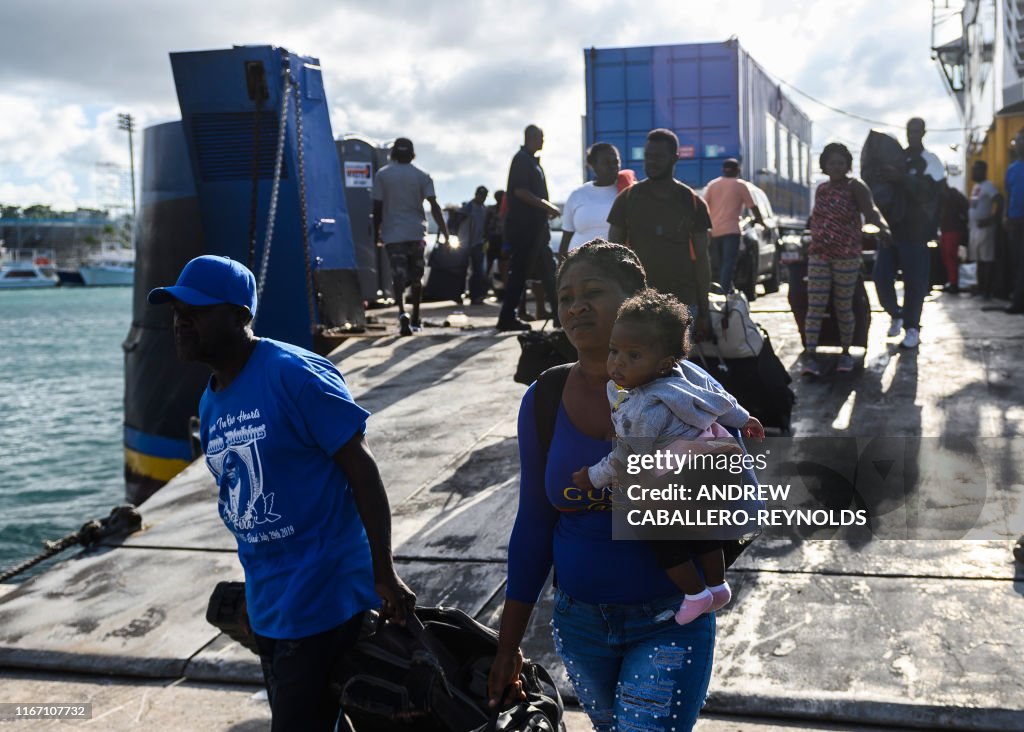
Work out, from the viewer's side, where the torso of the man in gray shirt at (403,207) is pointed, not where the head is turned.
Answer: away from the camera

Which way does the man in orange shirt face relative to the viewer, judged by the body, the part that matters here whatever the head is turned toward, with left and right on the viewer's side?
facing away from the viewer

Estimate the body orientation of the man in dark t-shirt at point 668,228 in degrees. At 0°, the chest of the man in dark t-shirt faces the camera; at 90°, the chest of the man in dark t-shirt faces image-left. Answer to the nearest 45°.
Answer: approximately 0°

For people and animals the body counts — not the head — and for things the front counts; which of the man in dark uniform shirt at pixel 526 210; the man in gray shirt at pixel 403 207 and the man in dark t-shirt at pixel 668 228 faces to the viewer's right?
the man in dark uniform shirt at pixel 526 210

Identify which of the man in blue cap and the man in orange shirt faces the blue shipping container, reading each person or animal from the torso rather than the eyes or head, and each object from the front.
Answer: the man in orange shirt

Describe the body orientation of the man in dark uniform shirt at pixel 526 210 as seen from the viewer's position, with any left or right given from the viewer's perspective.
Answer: facing to the right of the viewer

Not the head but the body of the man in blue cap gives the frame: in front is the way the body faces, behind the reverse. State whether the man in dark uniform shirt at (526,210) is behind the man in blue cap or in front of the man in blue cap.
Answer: behind

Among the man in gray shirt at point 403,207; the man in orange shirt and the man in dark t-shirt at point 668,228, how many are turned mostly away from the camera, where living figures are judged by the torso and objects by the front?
2

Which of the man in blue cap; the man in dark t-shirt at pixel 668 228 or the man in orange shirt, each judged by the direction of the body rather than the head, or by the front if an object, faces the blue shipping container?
the man in orange shirt

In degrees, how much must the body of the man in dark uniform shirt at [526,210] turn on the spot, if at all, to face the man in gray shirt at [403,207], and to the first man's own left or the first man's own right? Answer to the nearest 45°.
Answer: approximately 135° to the first man's own left

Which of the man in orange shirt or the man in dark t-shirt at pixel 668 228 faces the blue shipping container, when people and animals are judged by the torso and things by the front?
the man in orange shirt
